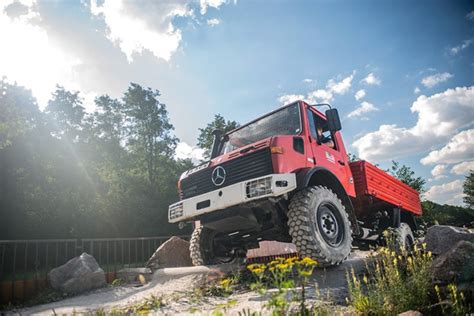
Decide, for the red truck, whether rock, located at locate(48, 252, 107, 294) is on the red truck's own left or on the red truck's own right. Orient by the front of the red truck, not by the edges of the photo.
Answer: on the red truck's own right

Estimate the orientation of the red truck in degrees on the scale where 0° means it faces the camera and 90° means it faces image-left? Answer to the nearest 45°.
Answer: approximately 45°

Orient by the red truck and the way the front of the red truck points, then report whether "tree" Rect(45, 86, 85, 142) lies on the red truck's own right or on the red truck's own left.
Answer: on the red truck's own right

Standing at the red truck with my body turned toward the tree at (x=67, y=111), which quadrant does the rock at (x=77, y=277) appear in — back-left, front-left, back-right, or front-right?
front-left

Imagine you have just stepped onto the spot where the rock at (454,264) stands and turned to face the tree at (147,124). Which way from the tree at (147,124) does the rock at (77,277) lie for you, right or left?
left

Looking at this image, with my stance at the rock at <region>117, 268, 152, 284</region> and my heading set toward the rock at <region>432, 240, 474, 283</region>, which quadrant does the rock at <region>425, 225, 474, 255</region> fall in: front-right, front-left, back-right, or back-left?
front-left

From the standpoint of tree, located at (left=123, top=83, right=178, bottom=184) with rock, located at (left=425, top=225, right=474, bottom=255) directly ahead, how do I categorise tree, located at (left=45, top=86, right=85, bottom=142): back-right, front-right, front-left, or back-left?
back-right

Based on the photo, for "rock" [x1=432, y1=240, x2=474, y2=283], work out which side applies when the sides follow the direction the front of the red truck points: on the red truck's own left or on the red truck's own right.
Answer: on the red truck's own left

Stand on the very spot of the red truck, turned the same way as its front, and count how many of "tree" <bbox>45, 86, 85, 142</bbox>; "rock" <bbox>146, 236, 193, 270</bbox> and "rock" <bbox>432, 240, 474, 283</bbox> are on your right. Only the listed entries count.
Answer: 2
